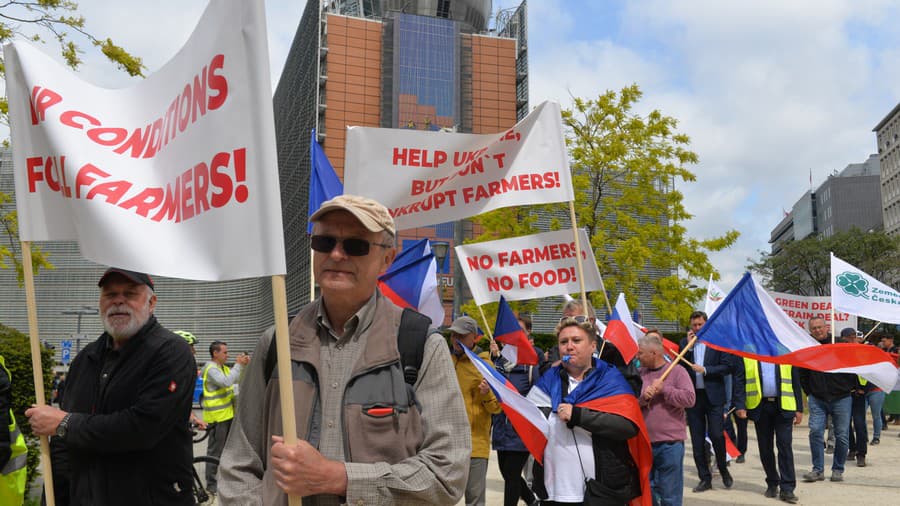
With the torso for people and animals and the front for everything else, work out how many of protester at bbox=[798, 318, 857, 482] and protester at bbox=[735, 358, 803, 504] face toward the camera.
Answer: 2

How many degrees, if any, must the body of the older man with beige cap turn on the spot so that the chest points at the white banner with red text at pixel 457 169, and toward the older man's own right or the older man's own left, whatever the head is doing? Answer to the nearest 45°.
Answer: approximately 135° to the older man's own right

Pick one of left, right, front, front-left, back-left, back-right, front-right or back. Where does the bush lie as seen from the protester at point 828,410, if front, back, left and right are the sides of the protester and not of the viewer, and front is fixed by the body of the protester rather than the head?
front-right

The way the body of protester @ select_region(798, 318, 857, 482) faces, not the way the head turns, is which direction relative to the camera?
toward the camera

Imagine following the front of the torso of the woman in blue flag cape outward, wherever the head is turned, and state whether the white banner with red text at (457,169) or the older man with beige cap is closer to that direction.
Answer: the older man with beige cap

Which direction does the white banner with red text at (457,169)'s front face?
toward the camera

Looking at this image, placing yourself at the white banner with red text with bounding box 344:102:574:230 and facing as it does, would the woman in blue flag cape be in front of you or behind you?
in front

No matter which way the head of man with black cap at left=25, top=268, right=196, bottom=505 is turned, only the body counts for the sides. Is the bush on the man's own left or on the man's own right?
on the man's own right
